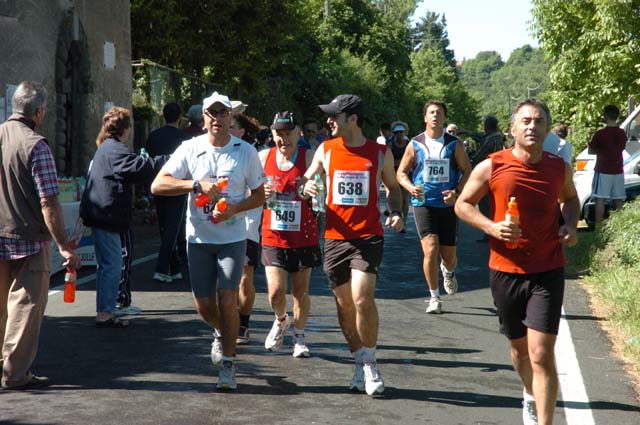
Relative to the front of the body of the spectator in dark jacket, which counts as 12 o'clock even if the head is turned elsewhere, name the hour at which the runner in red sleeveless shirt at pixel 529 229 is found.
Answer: The runner in red sleeveless shirt is roughly at 2 o'clock from the spectator in dark jacket.

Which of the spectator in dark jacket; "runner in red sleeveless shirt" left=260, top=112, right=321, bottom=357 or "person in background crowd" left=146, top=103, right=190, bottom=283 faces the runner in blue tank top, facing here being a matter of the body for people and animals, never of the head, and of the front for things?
the spectator in dark jacket

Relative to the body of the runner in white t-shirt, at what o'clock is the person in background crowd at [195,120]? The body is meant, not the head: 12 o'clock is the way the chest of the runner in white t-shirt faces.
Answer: The person in background crowd is roughly at 6 o'clock from the runner in white t-shirt.

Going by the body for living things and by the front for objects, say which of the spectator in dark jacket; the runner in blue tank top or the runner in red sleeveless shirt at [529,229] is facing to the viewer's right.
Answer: the spectator in dark jacket

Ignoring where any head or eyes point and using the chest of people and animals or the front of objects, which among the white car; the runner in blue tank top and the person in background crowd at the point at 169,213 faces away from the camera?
the person in background crowd

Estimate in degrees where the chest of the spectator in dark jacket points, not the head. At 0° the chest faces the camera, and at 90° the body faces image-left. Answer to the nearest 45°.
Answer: approximately 270°

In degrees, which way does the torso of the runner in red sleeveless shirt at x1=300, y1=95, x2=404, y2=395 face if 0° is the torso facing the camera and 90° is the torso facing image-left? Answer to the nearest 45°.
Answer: approximately 0°
